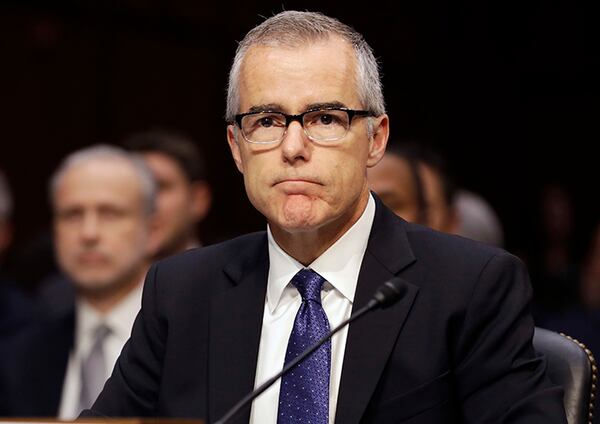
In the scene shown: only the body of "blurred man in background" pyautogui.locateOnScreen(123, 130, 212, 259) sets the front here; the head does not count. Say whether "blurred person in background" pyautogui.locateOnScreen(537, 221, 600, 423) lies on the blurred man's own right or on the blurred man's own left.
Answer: on the blurred man's own left

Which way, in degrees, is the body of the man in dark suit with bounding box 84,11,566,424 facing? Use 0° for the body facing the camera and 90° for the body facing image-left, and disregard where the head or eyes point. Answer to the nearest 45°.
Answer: approximately 0°

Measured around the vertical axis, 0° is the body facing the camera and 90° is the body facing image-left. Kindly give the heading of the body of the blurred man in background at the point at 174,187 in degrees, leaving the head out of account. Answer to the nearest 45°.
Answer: approximately 45°

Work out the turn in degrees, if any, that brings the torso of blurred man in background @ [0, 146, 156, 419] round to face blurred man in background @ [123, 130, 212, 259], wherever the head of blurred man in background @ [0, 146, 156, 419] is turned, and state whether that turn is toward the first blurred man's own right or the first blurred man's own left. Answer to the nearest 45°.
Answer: approximately 135° to the first blurred man's own left

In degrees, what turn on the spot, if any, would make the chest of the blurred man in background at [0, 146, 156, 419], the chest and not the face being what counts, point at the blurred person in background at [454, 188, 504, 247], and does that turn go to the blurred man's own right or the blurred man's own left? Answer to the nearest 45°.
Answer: approximately 90° to the blurred man's own left

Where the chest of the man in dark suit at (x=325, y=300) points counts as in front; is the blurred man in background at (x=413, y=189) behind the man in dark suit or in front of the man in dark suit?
behind

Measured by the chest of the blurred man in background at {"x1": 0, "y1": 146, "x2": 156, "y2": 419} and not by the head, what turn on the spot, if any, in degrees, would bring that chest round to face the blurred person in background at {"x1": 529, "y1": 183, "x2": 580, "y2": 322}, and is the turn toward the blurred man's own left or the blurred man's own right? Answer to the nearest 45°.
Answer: approximately 135° to the blurred man's own left

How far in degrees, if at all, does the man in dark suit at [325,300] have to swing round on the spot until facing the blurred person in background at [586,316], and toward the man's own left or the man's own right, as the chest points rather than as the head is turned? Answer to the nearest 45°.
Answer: approximately 135° to the man's own left

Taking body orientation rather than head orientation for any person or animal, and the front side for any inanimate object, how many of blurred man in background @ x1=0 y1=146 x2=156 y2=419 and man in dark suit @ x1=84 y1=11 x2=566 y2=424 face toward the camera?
2
